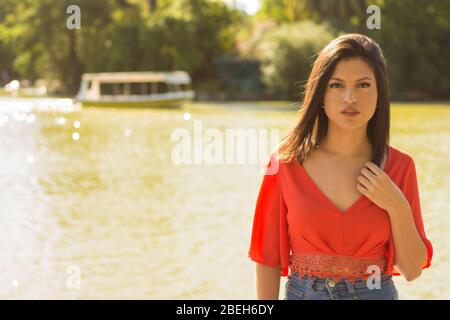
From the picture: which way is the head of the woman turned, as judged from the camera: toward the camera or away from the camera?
toward the camera

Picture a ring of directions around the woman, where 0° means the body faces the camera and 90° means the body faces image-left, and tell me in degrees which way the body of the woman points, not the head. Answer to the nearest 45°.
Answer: approximately 0°
